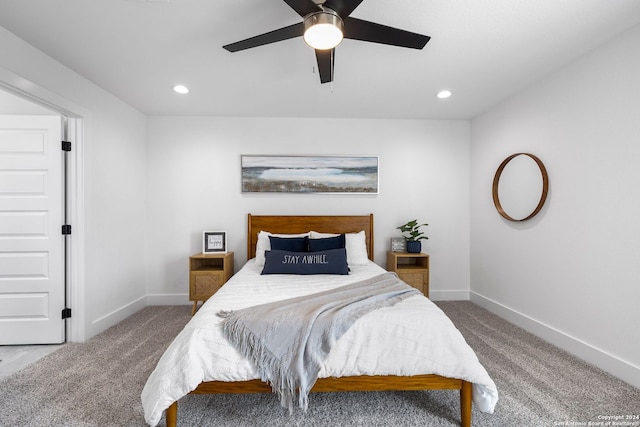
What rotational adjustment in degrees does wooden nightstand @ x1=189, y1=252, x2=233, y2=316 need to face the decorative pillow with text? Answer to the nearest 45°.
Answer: approximately 45° to its left

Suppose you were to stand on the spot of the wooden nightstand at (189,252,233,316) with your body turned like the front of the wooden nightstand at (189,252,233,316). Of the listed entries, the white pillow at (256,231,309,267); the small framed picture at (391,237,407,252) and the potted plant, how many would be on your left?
3

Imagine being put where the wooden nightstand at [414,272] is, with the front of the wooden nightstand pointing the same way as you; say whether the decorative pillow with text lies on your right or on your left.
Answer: on your right

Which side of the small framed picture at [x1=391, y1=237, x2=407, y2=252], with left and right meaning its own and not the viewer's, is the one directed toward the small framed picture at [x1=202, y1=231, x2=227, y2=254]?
right

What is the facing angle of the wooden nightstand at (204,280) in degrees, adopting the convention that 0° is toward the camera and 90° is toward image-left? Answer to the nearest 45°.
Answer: approximately 0°

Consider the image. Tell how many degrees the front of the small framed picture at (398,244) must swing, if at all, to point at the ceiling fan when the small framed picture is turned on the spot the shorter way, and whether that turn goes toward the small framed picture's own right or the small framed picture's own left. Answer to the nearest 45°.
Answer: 0° — it already faces it

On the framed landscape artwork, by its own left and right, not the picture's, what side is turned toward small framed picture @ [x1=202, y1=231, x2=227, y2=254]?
right

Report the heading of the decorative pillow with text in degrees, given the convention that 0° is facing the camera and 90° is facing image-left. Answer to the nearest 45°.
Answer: approximately 0°

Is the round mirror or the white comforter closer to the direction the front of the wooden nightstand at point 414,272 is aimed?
the white comforter
